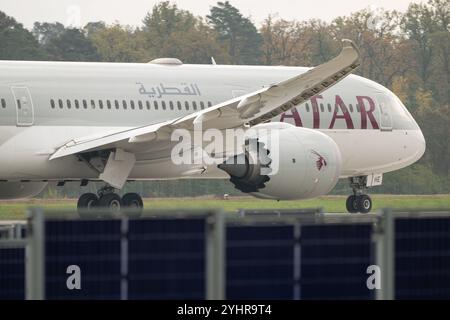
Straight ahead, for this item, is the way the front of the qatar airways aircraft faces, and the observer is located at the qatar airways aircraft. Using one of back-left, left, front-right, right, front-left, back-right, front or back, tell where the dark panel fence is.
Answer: back-right

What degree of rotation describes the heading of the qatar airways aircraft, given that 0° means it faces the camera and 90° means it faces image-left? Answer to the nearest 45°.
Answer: approximately 225°
